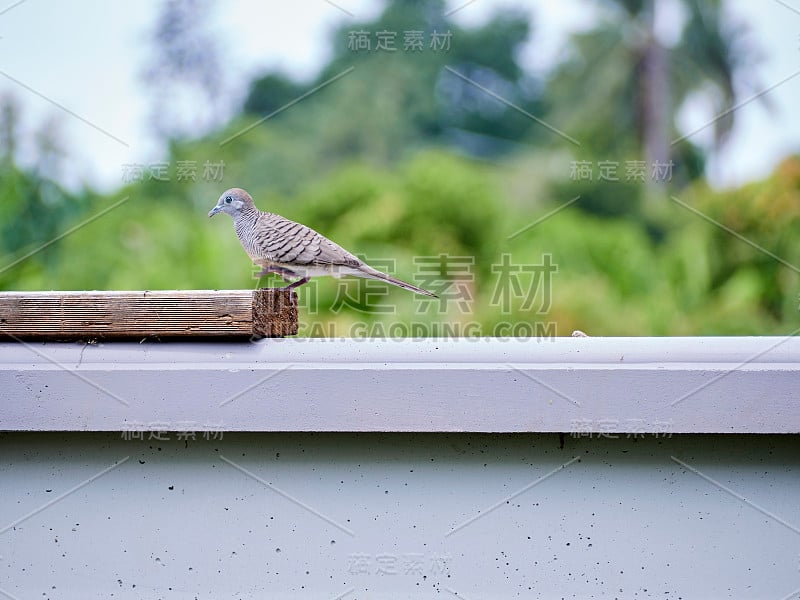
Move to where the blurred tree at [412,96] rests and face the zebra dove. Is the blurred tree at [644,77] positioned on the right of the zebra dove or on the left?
left

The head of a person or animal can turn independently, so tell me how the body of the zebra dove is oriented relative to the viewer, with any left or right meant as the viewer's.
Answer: facing to the left of the viewer

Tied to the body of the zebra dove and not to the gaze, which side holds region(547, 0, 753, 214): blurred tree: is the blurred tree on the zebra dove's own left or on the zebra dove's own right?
on the zebra dove's own right

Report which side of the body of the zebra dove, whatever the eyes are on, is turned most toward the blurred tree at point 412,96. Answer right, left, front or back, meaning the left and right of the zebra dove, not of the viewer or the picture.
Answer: right
